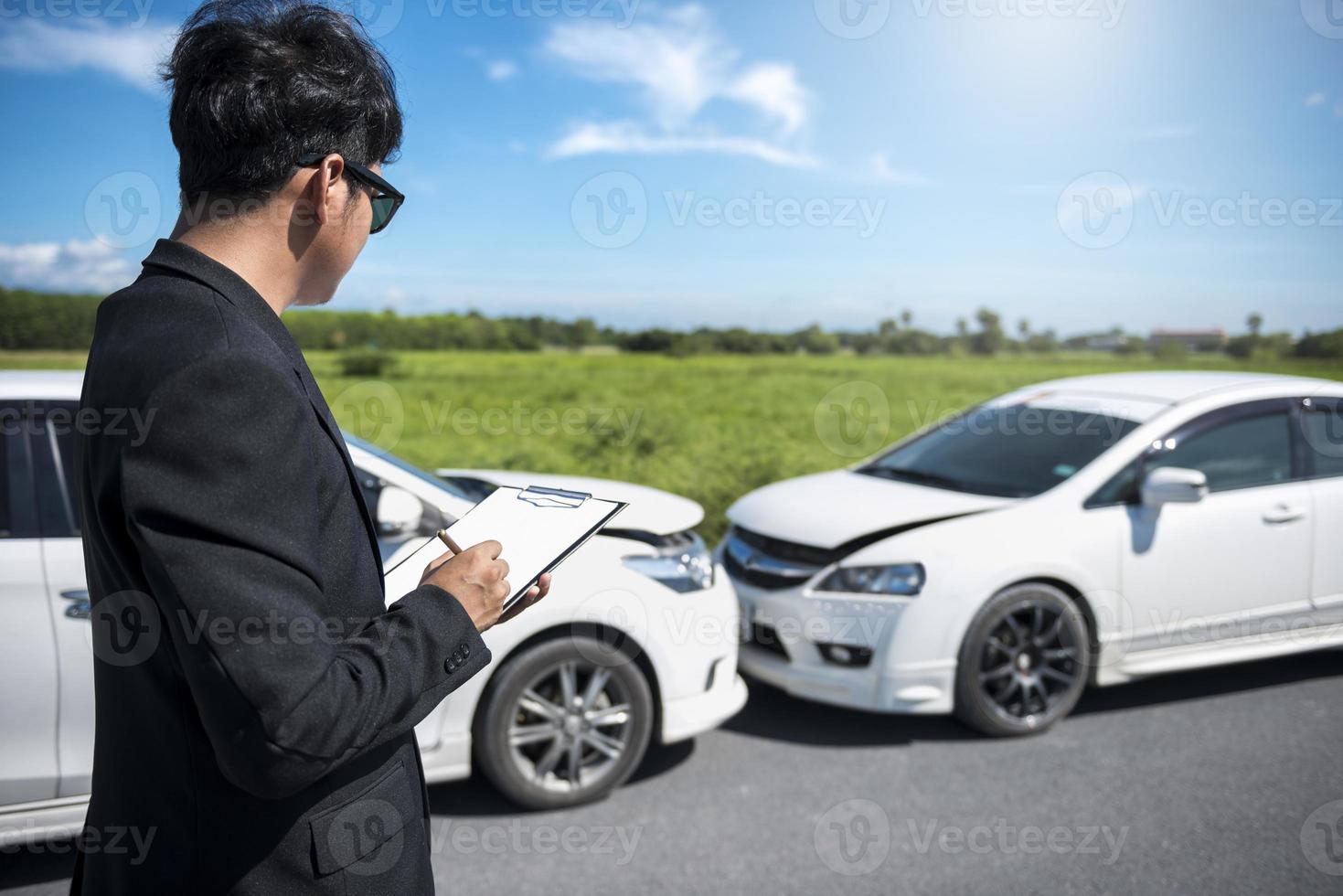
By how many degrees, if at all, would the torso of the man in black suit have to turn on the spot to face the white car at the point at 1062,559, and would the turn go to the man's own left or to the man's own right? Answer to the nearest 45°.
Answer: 0° — they already face it

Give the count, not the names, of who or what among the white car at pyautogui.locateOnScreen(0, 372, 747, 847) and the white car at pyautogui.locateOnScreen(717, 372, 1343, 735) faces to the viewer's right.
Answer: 1

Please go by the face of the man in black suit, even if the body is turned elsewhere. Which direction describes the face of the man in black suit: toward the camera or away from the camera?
away from the camera

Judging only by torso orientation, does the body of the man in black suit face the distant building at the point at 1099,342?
yes

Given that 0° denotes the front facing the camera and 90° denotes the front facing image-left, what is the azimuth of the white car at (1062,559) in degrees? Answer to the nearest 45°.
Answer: approximately 45°

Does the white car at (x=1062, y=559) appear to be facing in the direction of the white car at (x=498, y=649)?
yes

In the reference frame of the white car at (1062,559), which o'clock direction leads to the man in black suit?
The man in black suit is roughly at 11 o'clock from the white car.

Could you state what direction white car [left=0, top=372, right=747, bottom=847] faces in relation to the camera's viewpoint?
facing to the right of the viewer

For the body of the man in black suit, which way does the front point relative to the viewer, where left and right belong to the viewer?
facing away from the viewer and to the right of the viewer

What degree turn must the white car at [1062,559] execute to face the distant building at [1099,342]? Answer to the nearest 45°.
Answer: approximately 135° to its right

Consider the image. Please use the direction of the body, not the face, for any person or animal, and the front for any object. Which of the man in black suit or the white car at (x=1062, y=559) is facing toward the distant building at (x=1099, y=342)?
the man in black suit
